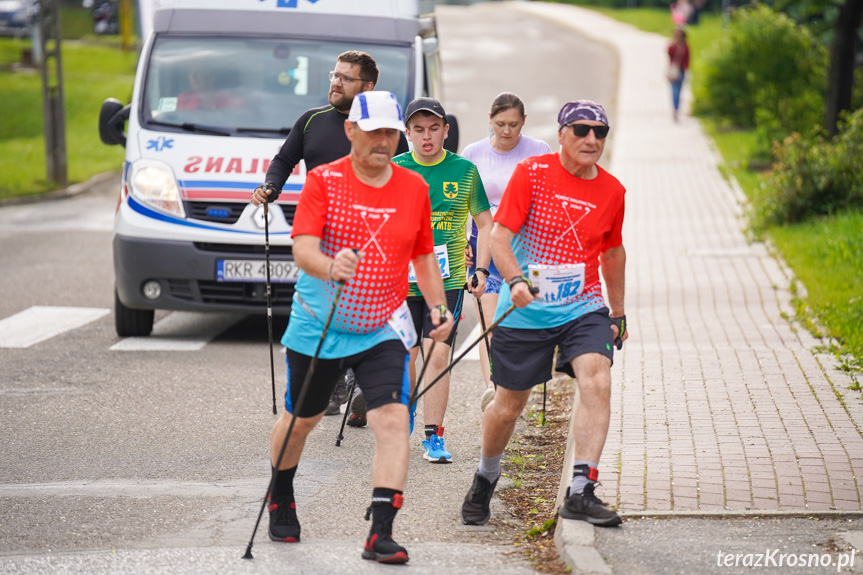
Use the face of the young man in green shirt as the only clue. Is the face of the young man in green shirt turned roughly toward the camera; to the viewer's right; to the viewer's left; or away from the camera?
toward the camera

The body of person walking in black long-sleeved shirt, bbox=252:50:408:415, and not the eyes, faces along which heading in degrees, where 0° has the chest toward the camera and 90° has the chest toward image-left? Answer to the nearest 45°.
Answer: approximately 45°

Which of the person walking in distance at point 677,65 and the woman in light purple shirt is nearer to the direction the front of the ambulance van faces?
the woman in light purple shirt

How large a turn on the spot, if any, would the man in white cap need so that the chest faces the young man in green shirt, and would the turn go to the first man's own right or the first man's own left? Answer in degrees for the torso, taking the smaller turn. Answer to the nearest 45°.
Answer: approximately 135° to the first man's own left

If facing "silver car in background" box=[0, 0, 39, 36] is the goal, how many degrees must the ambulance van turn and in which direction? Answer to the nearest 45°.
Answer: approximately 180°

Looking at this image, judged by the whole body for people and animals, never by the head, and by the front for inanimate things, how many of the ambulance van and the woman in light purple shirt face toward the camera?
2

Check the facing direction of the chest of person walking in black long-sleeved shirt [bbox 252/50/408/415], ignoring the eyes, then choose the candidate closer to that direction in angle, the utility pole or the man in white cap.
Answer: the man in white cap

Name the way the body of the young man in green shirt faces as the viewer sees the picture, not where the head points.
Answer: toward the camera

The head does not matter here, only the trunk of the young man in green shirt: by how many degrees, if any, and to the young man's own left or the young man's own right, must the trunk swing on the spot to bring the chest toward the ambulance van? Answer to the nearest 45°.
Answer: approximately 135° to the young man's own right

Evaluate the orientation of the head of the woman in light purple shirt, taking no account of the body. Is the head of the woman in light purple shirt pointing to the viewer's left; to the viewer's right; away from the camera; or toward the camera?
toward the camera

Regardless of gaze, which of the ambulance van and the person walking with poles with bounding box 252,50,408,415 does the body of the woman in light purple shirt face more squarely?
the person walking with poles

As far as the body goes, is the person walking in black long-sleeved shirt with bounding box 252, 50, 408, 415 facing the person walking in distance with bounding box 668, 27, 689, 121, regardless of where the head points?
no

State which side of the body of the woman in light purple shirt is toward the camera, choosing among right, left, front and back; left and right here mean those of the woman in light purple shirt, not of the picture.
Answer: front

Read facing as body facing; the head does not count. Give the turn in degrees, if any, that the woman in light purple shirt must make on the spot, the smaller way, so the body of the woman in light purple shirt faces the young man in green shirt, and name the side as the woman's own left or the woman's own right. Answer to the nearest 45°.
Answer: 0° — they already face them

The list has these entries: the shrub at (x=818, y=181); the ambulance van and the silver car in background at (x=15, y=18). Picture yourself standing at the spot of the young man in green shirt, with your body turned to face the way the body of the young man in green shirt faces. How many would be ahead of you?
0

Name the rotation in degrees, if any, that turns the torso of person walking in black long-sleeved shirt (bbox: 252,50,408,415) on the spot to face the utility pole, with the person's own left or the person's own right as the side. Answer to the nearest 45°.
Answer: approximately 135° to the person's own right
